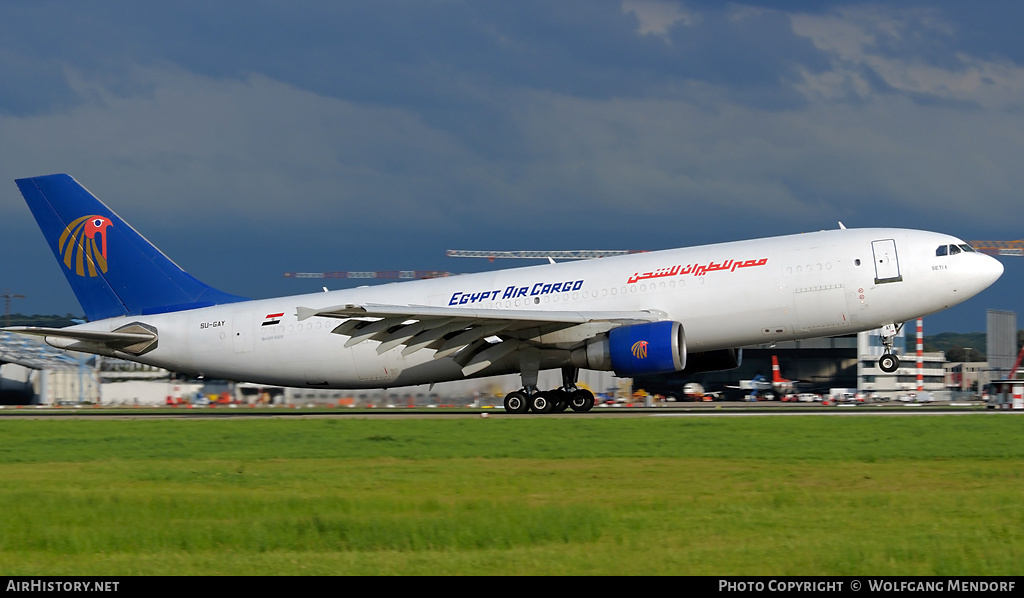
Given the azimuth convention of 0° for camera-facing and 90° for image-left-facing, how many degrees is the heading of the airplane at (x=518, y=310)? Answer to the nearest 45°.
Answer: approximately 270°
